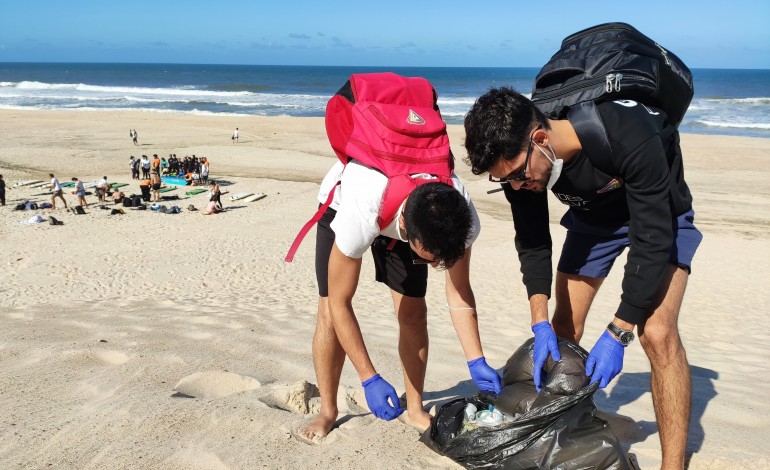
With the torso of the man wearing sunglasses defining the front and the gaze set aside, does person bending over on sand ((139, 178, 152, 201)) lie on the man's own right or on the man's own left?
on the man's own right

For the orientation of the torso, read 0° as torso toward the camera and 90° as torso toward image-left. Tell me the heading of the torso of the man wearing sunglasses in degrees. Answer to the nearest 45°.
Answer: approximately 45°

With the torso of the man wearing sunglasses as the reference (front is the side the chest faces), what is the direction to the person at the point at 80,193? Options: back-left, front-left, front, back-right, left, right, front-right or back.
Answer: right

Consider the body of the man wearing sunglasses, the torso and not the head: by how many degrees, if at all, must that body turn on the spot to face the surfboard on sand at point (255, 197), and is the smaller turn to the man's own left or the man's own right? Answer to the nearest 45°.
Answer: approximately 90° to the man's own right

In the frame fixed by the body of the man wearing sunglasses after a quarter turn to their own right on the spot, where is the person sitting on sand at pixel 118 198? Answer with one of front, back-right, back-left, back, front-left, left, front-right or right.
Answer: front

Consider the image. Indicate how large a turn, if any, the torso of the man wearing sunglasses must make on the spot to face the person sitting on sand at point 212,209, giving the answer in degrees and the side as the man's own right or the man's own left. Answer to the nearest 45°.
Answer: approximately 90° to the man's own right

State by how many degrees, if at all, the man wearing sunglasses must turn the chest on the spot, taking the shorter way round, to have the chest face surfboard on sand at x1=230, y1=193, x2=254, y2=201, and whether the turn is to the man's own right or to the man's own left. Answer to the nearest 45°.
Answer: approximately 90° to the man's own right
